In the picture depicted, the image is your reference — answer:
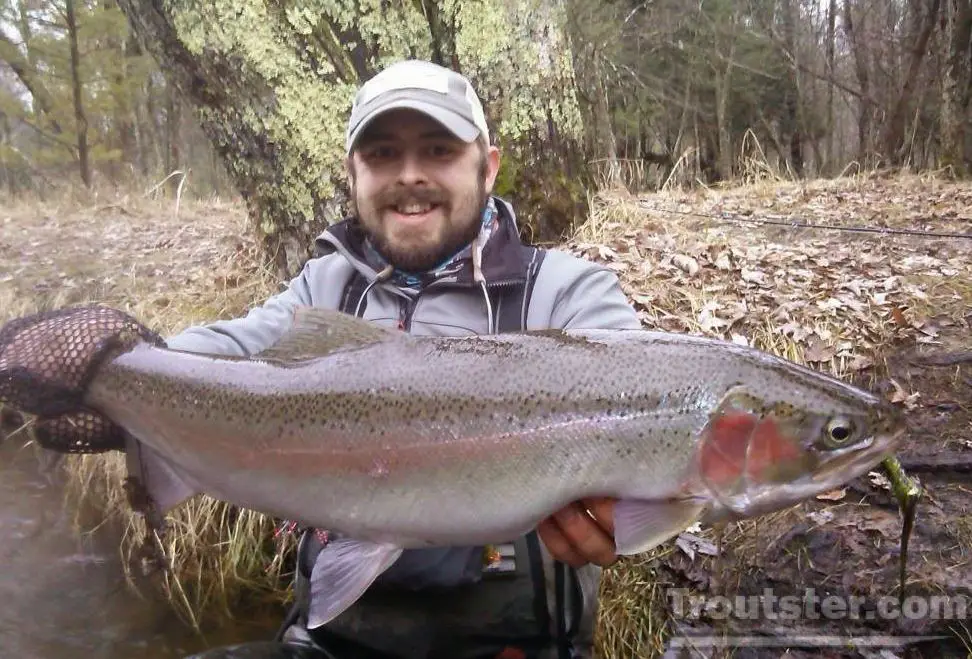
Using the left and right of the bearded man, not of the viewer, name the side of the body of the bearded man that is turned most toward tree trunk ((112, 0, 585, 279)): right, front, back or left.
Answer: back

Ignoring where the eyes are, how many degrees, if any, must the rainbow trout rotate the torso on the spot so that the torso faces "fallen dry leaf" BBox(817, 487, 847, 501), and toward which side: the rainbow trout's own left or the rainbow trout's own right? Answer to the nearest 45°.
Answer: approximately 45° to the rainbow trout's own left

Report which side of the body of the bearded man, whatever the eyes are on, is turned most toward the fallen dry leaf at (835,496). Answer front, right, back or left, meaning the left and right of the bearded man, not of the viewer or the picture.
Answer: left

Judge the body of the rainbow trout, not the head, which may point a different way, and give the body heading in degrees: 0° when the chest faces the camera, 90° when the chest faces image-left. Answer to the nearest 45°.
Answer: approximately 270°

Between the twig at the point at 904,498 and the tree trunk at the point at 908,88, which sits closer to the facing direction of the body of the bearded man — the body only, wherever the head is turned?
the twig

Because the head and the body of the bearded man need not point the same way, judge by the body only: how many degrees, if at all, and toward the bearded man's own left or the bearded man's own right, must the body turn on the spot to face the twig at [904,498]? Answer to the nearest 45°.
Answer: approximately 90° to the bearded man's own left

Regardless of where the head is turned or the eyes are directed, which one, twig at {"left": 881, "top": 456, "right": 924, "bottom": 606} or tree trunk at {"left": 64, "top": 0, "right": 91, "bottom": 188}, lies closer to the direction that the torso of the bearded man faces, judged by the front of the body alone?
the twig

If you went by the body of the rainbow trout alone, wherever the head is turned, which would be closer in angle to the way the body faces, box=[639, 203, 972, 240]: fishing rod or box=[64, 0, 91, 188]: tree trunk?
the fishing rod

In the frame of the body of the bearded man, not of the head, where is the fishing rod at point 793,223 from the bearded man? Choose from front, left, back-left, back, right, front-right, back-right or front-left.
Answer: back-left

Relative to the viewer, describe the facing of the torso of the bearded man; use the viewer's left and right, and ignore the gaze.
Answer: facing the viewer

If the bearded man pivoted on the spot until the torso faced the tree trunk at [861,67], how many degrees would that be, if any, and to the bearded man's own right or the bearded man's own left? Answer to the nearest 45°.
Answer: approximately 135° to the bearded man's own left

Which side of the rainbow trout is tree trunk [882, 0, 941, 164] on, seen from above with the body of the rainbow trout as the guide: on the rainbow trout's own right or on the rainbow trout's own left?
on the rainbow trout's own left

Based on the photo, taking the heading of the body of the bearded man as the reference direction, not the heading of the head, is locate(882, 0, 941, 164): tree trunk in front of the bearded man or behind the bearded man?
behind
